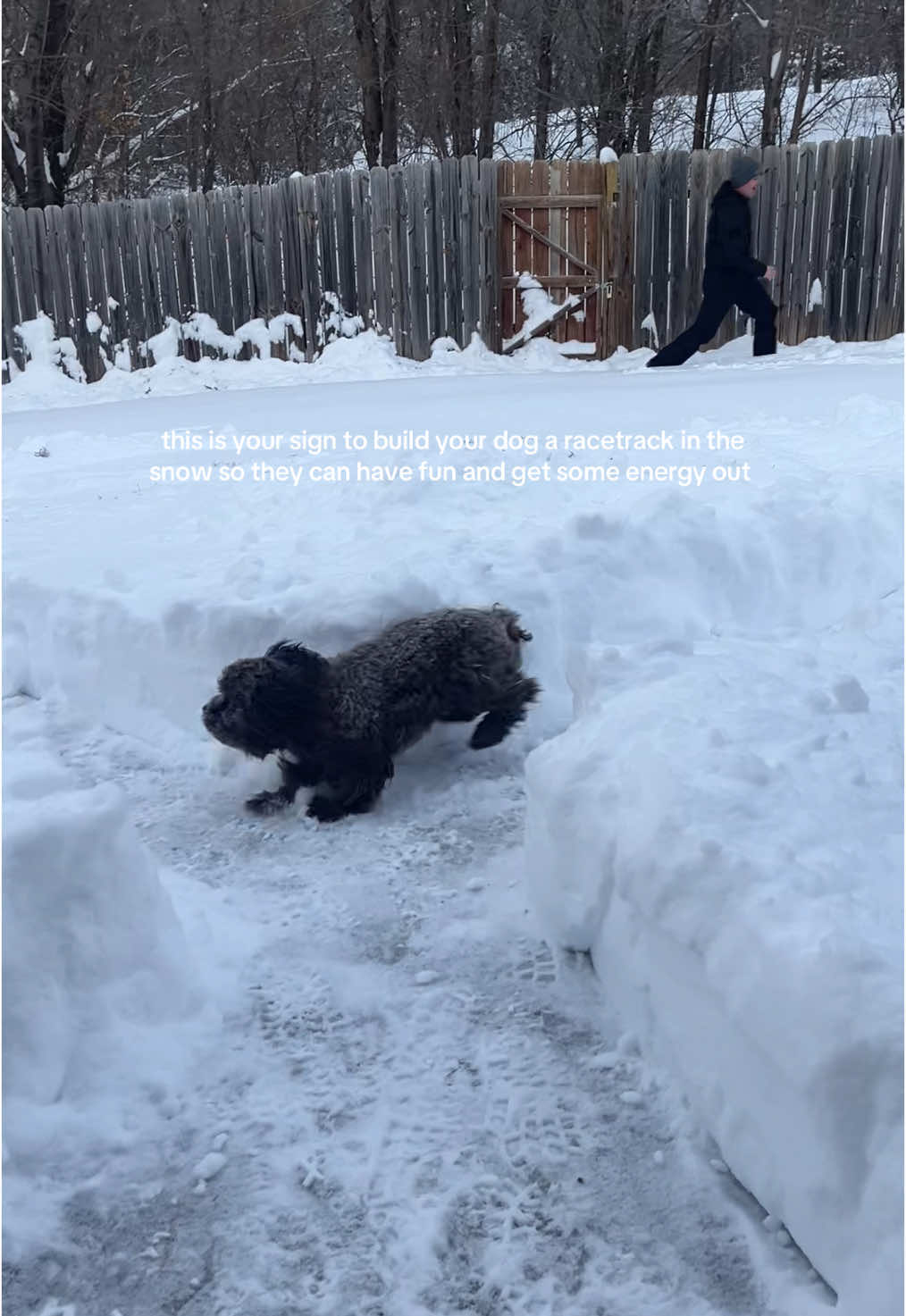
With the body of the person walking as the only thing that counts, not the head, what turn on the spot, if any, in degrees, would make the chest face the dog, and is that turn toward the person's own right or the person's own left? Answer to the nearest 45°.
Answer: approximately 90° to the person's own right

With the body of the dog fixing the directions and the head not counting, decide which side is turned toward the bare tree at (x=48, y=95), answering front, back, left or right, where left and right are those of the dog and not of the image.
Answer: right

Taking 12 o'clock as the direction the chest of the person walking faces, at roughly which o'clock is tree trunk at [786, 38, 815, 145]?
The tree trunk is roughly at 9 o'clock from the person walking.

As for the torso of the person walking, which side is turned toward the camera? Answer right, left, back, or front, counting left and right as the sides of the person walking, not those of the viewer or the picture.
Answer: right

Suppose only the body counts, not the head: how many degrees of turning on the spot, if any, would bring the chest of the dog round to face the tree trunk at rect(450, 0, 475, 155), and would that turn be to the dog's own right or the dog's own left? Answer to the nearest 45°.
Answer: approximately 90° to the dog's own right

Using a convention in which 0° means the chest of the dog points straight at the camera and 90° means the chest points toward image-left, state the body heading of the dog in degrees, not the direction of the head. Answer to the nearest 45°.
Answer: approximately 90°

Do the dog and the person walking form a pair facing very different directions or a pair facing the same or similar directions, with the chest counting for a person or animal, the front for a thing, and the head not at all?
very different directions

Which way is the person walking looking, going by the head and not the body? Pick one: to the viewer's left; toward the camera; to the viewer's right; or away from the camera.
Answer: to the viewer's right

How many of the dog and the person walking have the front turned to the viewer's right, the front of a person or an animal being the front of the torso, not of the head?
1

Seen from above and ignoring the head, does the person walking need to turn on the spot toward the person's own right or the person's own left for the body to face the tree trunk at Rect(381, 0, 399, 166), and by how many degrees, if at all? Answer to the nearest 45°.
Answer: approximately 135° to the person's own left

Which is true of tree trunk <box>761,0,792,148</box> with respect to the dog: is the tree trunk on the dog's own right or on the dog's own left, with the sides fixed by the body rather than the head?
on the dog's own right

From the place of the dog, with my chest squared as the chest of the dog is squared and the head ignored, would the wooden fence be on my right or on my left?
on my right

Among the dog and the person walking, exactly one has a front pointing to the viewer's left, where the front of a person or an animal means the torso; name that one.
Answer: the dog

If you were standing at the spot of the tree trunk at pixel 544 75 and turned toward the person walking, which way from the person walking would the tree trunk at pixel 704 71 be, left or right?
left

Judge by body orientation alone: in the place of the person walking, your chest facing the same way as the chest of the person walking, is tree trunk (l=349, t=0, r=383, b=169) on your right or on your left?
on your left
